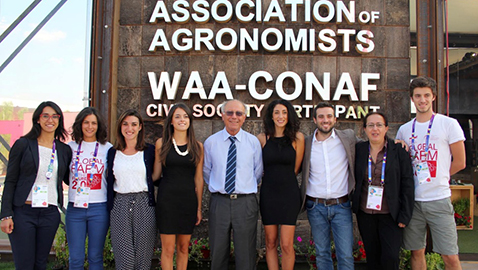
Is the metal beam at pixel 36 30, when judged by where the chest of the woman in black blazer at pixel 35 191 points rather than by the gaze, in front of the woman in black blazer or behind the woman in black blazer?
behind

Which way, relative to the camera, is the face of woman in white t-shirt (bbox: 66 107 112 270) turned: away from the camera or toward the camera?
toward the camera

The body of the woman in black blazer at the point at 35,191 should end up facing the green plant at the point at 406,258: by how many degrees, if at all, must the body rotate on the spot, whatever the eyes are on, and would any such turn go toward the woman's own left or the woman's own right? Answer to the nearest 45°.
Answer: approximately 45° to the woman's own left

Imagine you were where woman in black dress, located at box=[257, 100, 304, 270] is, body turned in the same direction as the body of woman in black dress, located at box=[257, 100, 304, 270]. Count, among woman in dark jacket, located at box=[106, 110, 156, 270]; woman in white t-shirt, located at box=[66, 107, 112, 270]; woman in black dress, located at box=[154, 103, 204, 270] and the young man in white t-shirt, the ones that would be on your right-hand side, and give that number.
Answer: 3

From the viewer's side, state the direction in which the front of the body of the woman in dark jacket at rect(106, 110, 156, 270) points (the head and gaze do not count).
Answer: toward the camera

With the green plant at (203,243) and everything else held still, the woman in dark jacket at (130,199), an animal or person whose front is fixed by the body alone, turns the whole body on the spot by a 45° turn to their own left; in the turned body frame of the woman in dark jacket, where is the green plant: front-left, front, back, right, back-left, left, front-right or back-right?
left

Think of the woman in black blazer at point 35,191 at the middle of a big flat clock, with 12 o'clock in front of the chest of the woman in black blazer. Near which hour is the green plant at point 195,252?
The green plant is roughly at 10 o'clock from the woman in black blazer.

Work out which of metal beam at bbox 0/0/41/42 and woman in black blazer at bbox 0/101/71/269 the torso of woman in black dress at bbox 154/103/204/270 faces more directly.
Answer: the woman in black blazer

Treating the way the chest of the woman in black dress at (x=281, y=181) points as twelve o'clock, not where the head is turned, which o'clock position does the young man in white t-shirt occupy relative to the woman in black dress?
The young man in white t-shirt is roughly at 9 o'clock from the woman in black dress.

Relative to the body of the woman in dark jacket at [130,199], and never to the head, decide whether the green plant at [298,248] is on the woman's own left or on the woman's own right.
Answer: on the woman's own left

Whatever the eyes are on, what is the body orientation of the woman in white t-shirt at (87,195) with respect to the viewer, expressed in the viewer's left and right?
facing the viewer

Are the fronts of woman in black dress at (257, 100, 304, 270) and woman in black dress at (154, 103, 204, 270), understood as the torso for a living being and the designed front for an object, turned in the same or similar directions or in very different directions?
same or similar directions
